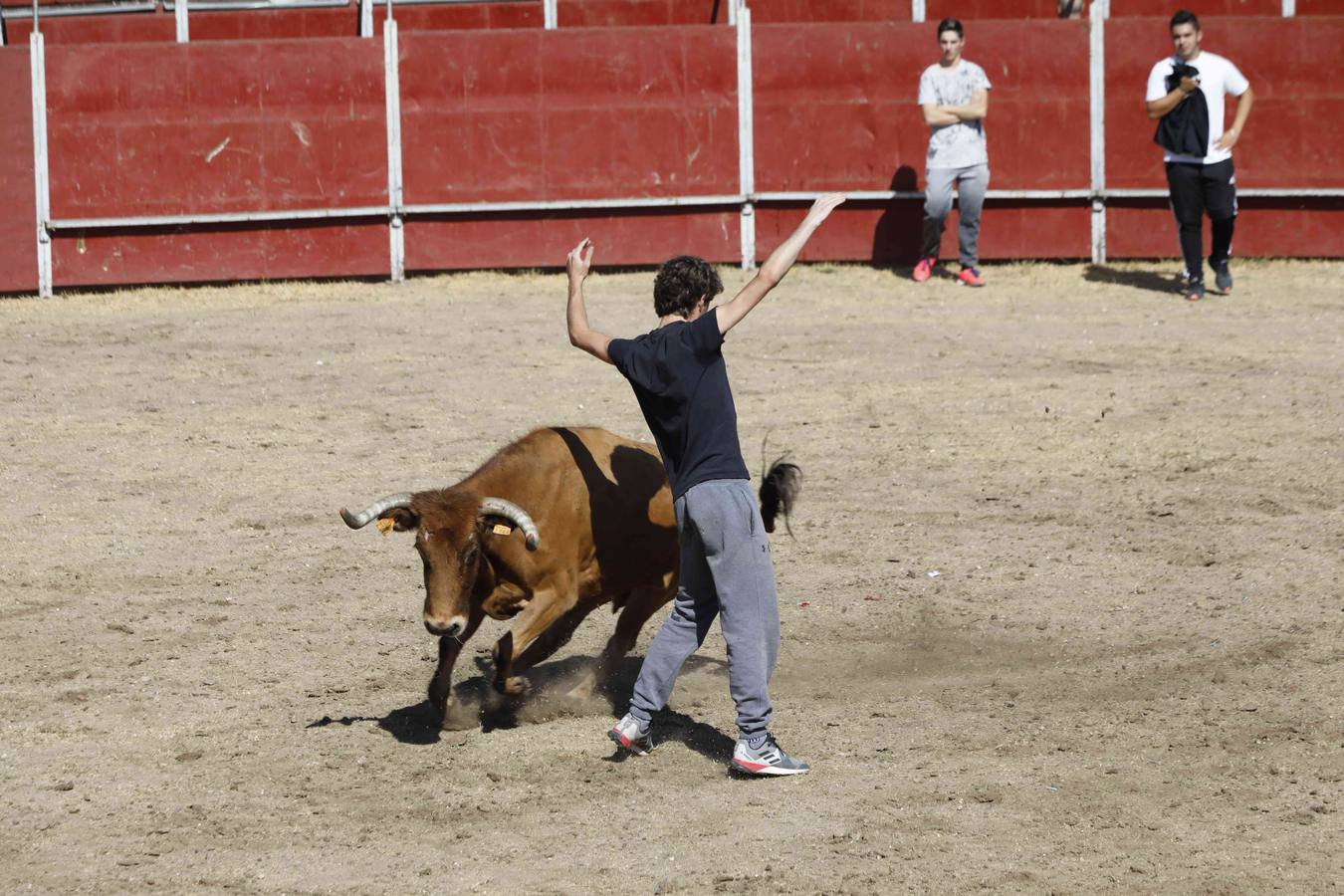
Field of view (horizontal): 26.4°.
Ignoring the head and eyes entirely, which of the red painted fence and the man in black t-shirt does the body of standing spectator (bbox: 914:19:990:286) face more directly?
the man in black t-shirt

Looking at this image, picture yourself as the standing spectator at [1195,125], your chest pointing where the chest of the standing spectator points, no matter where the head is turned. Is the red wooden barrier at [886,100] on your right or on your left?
on your right

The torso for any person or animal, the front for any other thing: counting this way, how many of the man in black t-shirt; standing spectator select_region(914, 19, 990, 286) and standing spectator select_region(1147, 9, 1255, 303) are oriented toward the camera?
2

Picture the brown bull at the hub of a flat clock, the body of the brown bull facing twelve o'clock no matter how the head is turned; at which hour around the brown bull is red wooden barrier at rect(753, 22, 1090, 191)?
The red wooden barrier is roughly at 5 o'clock from the brown bull.

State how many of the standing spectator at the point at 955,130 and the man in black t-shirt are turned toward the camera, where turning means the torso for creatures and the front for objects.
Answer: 1

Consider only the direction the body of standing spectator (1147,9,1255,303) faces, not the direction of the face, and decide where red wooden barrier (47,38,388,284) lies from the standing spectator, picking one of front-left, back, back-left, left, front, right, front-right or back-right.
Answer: right

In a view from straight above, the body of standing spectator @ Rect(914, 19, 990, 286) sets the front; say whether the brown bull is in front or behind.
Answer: in front

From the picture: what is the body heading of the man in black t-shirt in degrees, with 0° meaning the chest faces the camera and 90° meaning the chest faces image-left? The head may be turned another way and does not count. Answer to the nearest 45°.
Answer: approximately 225°

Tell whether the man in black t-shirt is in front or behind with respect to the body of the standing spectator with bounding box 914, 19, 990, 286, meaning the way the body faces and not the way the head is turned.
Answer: in front

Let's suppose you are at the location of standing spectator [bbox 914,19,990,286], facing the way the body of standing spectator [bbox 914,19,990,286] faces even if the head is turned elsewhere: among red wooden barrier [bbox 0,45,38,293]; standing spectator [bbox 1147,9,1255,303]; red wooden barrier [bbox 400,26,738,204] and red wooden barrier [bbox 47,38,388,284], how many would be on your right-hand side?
3

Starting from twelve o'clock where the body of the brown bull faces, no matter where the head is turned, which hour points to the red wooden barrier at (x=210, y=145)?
The red wooden barrier is roughly at 4 o'clock from the brown bull.

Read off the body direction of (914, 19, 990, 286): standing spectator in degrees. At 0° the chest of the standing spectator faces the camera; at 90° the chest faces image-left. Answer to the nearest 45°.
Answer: approximately 0°

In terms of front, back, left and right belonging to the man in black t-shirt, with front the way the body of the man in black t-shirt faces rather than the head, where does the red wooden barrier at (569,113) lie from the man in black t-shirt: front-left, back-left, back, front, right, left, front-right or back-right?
front-left

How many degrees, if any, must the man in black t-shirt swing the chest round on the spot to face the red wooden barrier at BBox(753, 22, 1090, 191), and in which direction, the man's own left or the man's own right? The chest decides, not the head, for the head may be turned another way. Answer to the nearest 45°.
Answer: approximately 45° to the man's own left
